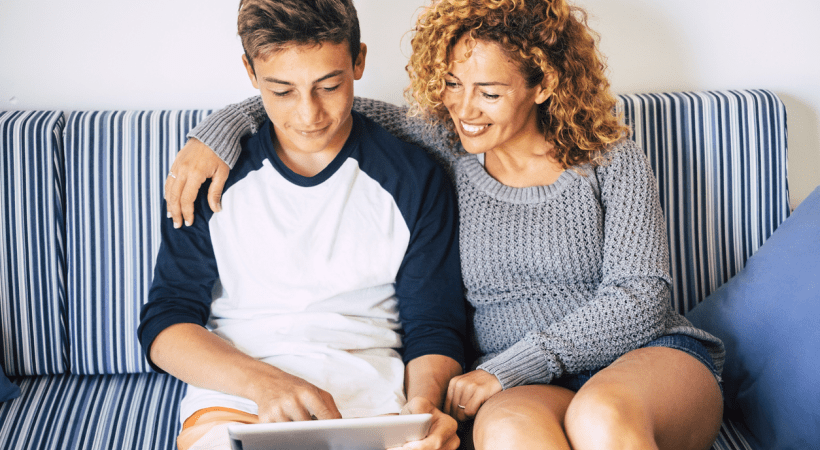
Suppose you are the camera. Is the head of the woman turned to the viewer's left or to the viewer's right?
to the viewer's left

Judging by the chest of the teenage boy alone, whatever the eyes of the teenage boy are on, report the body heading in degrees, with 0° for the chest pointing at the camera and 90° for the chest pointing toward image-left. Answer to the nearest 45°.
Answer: approximately 0°

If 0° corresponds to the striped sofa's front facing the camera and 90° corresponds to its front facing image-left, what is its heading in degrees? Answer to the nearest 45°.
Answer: approximately 0°

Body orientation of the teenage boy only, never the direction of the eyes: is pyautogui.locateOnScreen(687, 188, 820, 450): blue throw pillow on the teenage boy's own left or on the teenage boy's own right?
on the teenage boy's own left
